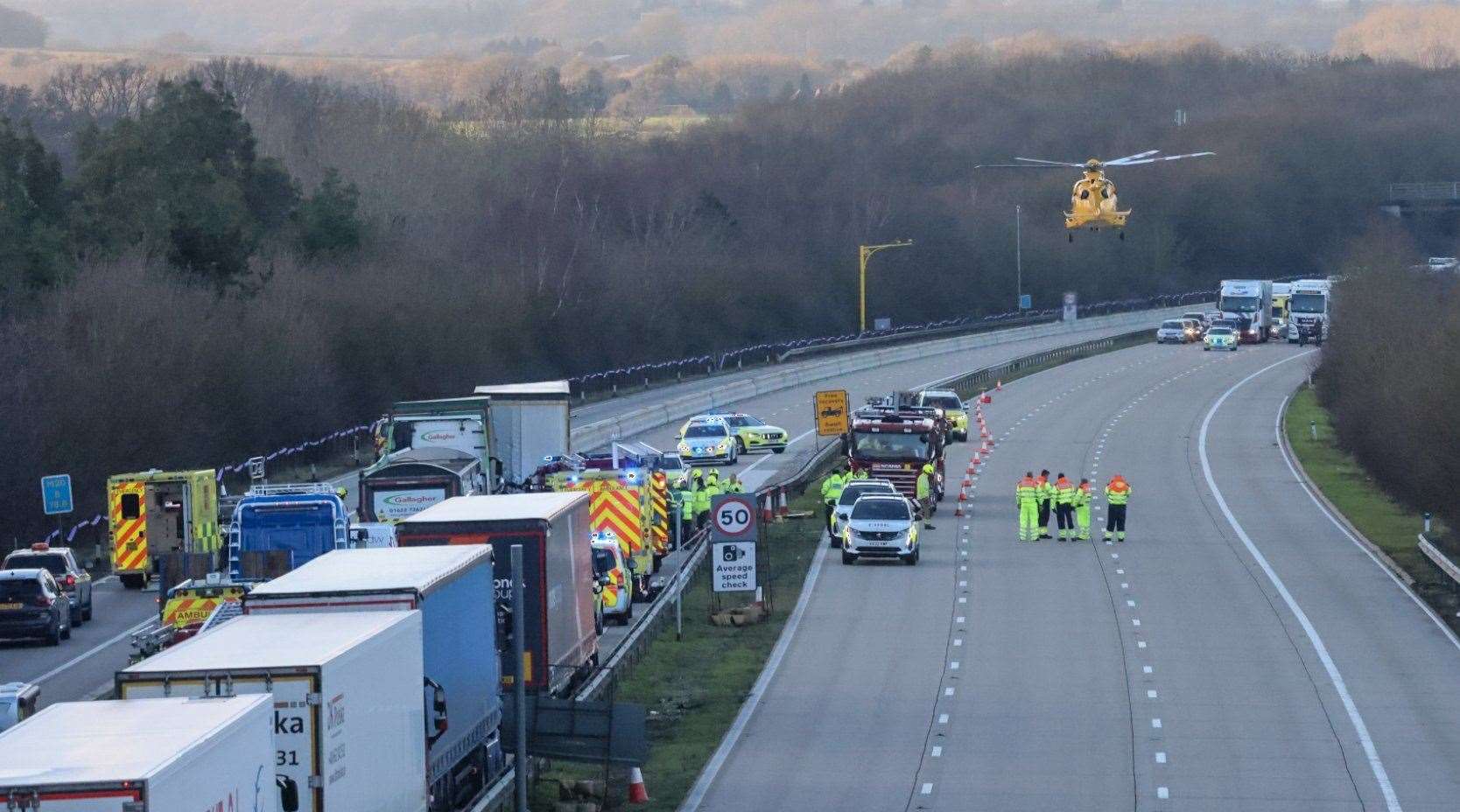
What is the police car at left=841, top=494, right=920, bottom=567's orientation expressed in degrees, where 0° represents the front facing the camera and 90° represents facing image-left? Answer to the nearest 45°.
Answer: approximately 0°

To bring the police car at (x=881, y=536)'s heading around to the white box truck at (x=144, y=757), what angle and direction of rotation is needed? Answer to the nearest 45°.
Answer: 0° — it already faces it

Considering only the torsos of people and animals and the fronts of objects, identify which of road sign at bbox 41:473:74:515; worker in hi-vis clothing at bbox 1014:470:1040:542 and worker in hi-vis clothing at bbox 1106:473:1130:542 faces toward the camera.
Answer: the road sign

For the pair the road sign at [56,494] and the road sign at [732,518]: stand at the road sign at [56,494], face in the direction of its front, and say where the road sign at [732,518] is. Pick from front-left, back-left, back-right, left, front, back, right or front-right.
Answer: front-left

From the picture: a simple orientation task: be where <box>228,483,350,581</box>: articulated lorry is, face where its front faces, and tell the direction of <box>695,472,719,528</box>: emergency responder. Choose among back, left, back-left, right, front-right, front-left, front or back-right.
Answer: front-right

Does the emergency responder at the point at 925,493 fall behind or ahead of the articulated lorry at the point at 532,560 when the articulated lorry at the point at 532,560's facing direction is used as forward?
ahead
